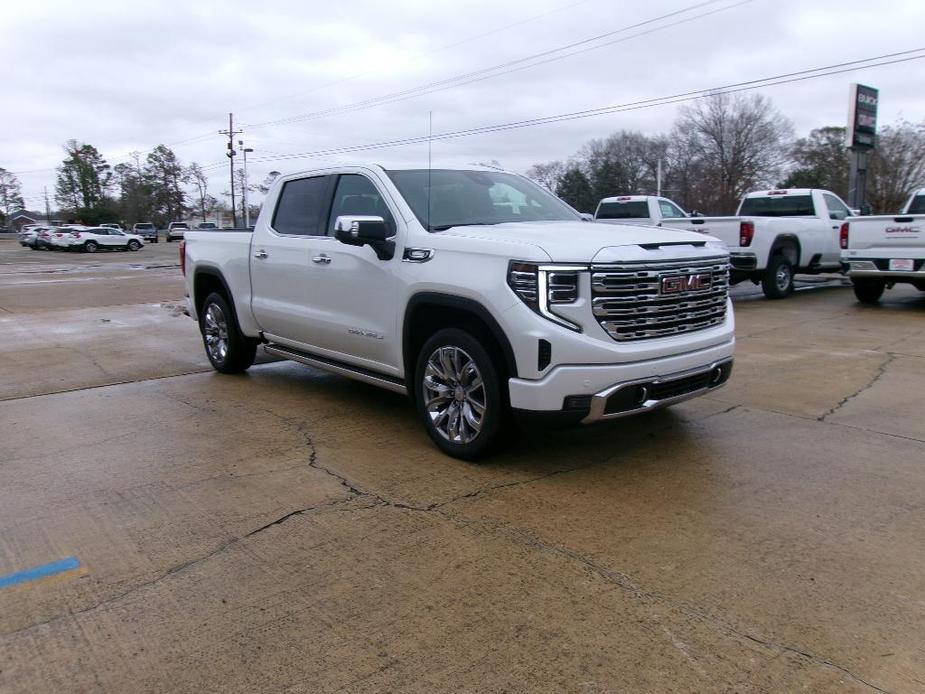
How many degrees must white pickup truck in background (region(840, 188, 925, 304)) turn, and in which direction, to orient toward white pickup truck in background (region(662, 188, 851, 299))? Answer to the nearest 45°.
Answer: approximately 90° to its left

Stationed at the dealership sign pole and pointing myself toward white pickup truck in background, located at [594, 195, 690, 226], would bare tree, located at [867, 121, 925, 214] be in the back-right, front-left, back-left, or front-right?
back-right

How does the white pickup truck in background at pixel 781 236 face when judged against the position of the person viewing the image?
facing away from the viewer and to the right of the viewer

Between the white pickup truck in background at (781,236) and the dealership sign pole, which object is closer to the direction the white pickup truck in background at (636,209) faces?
the dealership sign pole

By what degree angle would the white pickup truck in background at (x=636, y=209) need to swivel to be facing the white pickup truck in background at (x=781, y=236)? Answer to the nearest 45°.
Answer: approximately 90° to its right

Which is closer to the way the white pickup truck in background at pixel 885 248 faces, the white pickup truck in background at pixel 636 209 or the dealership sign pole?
the dealership sign pole

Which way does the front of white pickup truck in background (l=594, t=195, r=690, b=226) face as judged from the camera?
facing away from the viewer and to the right of the viewer

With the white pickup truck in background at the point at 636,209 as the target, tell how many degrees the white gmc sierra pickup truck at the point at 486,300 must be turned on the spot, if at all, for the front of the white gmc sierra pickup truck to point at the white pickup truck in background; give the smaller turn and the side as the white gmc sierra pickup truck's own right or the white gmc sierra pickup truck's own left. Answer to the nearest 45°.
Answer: approximately 135° to the white gmc sierra pickup truck's own left

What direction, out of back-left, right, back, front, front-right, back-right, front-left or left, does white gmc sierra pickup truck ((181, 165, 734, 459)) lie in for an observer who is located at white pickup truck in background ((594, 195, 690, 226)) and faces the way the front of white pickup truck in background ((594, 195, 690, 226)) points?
back-right

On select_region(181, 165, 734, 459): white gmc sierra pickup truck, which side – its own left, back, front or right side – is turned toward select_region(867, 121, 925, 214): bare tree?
left

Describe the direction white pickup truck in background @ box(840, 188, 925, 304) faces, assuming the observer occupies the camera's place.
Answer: facing away from the viewer and to the right of the viewer
